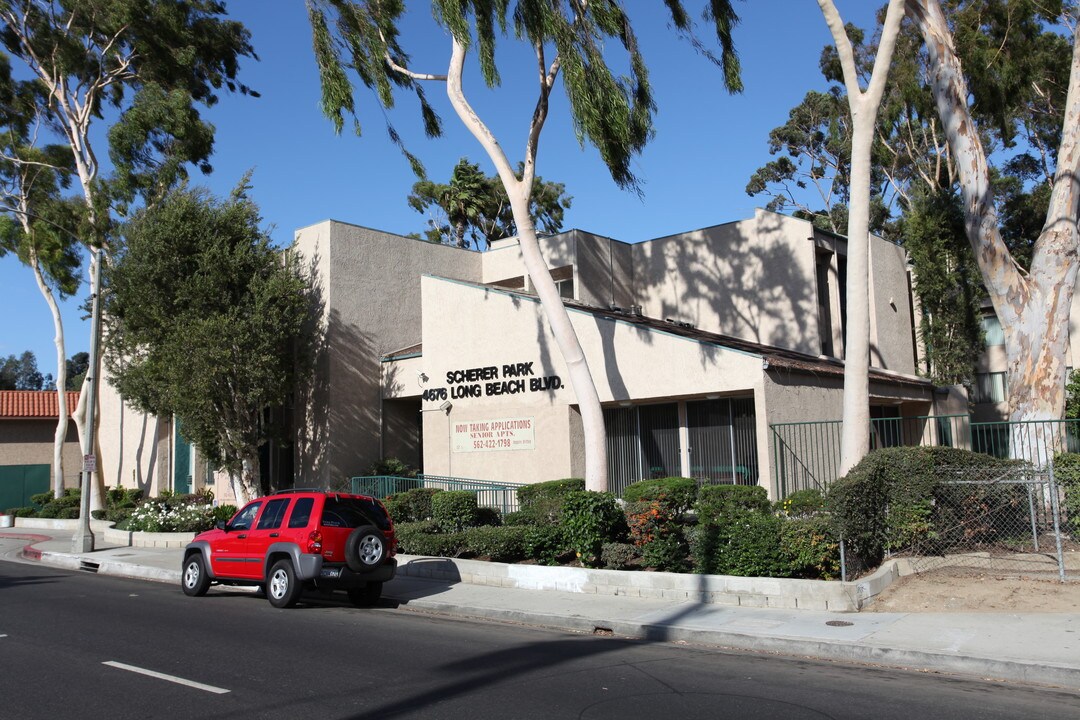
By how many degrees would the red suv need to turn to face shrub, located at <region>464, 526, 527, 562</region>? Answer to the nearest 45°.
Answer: approximately 90° to its right

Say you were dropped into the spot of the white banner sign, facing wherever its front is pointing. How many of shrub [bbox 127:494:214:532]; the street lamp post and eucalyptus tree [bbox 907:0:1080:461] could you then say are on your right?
2

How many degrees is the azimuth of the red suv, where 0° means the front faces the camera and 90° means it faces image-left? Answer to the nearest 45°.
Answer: approximately 135°

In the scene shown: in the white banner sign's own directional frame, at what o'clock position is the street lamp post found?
The street lamp post is roughly at 3 o'clock from the white banner sign.

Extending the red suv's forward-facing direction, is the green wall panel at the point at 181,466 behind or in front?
in front

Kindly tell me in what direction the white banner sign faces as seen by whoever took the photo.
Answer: facing the viewer

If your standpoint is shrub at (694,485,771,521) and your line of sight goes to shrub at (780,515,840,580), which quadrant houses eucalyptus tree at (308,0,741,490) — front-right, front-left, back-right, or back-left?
back-right

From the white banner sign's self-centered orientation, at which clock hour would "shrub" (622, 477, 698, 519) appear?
The shrub is roughly at 11 o'clock from the white banner sign.

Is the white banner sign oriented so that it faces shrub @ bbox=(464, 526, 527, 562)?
yes

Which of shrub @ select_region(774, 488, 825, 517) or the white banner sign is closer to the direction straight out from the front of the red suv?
the white banner sign

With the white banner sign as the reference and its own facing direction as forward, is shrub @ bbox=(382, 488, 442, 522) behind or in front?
in front

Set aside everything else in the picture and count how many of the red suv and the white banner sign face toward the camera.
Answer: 1
